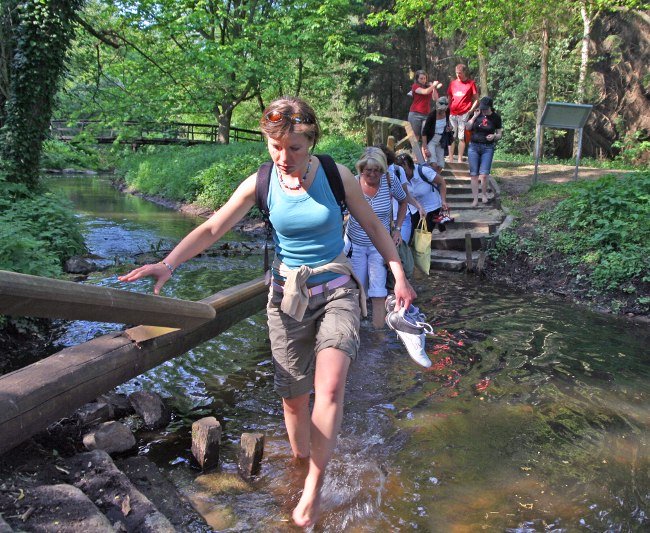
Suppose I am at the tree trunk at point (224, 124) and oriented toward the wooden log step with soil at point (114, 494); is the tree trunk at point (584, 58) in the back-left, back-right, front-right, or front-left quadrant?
front-left

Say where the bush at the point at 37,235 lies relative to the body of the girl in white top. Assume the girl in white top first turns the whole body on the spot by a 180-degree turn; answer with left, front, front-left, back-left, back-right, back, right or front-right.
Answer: back-left

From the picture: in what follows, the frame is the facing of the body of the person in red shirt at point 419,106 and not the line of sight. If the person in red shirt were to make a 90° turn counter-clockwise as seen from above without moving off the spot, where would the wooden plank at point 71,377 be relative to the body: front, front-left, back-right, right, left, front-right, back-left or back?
back-right

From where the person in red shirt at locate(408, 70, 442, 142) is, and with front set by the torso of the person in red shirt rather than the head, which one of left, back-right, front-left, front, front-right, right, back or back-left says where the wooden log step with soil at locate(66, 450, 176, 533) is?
front-right

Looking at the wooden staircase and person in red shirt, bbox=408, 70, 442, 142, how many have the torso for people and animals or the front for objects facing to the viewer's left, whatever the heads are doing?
0

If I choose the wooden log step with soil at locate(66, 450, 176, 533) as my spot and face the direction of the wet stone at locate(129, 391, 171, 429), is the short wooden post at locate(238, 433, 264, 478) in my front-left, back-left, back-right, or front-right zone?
front-right

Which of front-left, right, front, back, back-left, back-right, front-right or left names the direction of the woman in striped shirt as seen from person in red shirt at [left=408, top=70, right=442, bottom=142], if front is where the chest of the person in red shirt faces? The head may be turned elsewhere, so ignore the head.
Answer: front-right

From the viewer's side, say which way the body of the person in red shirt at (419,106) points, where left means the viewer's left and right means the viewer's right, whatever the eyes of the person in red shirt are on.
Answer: facing the viewer and to the right of the viewer

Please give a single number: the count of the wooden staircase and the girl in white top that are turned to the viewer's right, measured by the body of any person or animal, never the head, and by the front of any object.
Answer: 0

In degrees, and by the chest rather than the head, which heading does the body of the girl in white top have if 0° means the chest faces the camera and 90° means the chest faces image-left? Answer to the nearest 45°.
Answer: approximately 45°

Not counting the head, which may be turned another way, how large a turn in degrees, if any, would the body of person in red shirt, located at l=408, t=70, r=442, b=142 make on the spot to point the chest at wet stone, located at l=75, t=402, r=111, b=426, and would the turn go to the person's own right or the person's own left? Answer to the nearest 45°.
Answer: approximately 45° to the person's own right

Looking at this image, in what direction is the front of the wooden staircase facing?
toward the camera
